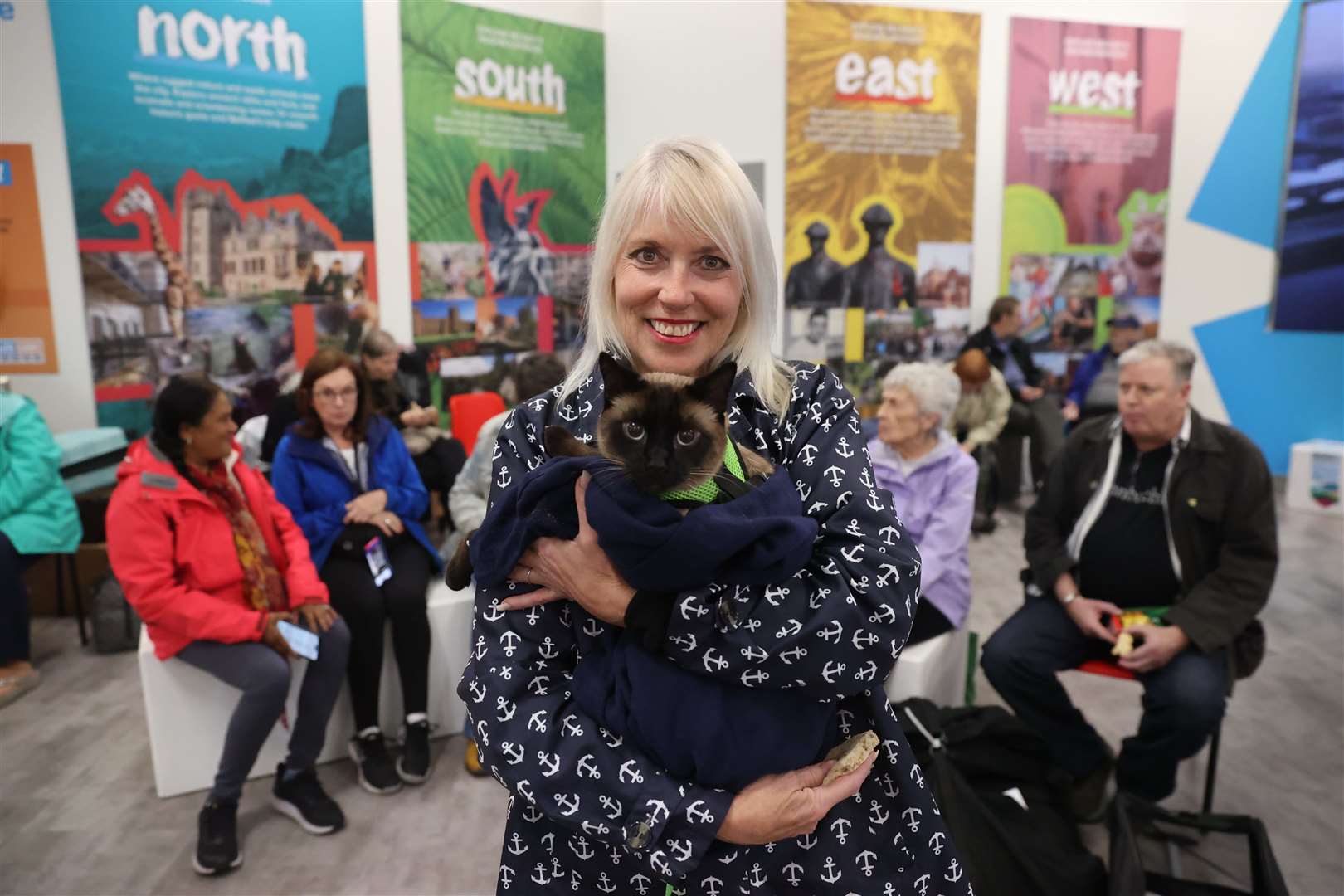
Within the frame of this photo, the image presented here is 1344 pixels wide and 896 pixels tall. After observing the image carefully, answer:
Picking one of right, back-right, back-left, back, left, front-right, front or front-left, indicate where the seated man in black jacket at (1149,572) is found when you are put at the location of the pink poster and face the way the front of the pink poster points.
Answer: front

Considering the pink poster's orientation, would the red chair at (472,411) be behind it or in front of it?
in front

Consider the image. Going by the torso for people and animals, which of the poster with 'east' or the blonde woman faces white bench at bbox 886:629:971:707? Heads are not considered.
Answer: the poster with 'east'

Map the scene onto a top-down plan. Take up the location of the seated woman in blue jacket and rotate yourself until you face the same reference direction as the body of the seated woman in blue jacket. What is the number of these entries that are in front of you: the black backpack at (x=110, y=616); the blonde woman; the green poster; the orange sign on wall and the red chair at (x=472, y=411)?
1

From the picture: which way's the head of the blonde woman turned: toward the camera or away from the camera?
toward the camera

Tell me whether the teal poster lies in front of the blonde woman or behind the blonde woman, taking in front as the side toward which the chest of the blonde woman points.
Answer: behind

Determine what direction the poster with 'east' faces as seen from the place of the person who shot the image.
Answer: facing the viewer

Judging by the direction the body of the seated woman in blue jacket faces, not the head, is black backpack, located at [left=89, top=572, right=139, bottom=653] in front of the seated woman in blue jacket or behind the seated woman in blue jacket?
behind

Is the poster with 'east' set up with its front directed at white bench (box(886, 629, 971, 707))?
yes

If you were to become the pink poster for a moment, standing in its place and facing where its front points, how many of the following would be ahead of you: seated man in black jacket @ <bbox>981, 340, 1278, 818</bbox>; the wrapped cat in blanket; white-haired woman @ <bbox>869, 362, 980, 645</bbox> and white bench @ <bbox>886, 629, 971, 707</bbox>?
4

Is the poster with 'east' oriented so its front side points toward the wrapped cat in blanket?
yes

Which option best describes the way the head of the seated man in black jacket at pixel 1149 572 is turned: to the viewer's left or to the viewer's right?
to the viewer's left

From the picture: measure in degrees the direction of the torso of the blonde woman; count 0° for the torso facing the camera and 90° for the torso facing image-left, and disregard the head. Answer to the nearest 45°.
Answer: approximately 0°

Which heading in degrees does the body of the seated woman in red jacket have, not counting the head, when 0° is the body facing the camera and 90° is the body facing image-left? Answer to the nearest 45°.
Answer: approximately 315°

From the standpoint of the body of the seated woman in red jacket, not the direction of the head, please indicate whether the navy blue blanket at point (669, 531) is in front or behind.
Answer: in front
